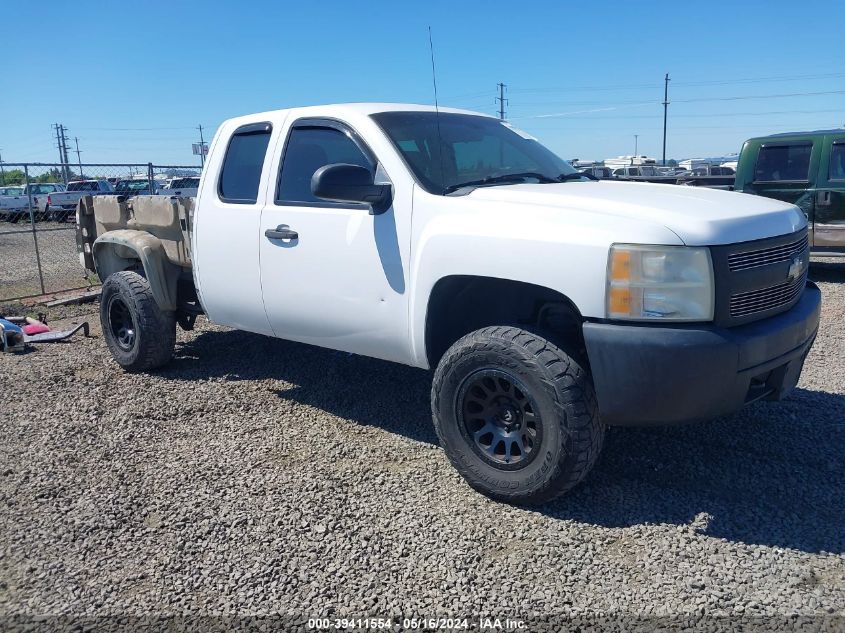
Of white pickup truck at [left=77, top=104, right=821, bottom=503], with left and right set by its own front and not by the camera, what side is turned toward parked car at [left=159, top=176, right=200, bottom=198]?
back

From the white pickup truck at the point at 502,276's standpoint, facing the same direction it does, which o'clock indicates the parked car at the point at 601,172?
The parked car is roughly at 8 o'clock from the white pickup truck.

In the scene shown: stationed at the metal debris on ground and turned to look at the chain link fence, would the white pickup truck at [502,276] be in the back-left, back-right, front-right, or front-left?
back-right

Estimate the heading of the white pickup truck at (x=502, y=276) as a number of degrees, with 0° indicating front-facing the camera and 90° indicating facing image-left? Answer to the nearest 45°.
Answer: approximately 315°

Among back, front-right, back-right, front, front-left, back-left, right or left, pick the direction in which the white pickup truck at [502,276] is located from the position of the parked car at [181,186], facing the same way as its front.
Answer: left
